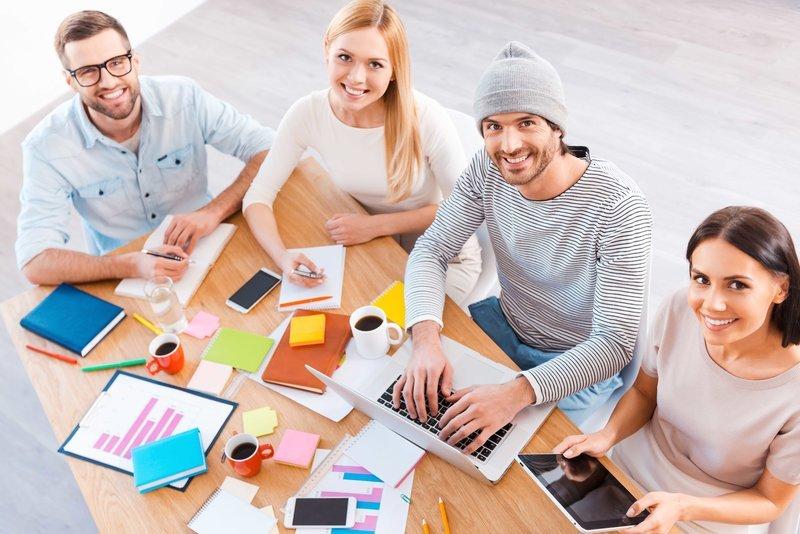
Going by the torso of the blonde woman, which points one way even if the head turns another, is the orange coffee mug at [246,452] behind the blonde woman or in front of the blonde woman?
in front

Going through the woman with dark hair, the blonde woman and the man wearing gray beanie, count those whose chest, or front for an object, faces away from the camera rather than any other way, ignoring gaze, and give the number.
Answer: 0

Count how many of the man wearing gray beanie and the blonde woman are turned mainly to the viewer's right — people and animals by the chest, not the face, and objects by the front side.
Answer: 0

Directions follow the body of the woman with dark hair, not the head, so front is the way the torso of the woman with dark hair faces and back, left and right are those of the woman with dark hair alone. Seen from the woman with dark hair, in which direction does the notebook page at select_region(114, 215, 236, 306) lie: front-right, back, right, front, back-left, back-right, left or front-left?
front-right

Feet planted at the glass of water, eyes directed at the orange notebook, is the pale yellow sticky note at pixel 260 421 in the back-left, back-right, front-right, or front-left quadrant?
front-right

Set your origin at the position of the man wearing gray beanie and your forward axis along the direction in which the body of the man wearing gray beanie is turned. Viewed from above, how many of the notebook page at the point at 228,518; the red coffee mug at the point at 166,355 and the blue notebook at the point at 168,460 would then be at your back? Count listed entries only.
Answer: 0

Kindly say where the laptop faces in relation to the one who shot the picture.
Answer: facing away from the viewer and to the right of the viewer

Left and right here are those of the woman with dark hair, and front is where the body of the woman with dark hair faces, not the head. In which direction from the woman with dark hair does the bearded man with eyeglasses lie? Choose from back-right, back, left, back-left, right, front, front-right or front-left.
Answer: front-right

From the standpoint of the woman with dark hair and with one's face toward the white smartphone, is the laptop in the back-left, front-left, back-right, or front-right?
front-right

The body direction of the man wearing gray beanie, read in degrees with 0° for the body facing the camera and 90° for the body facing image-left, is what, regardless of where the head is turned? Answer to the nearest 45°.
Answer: approximately 45°

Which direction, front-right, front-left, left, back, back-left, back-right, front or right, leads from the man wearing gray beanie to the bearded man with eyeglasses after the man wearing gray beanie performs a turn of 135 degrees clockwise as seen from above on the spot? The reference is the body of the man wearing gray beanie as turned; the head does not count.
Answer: left

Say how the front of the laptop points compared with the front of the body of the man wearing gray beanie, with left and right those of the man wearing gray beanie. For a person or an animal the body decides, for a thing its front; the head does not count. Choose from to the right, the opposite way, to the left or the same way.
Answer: the opposite way

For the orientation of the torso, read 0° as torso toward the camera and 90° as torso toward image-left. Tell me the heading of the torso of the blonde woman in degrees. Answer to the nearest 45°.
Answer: approximately 45°

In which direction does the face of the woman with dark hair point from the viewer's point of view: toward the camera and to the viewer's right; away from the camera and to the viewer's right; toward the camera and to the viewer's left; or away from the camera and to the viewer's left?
toward the camera and to the viewer's left

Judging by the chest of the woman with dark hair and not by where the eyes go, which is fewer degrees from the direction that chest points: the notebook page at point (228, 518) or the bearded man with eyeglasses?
the notebook page

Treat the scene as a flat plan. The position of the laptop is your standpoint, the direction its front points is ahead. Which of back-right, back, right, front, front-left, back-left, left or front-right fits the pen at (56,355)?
back-left

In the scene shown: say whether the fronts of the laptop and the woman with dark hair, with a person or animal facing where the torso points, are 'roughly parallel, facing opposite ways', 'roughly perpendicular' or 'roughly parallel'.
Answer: roughly parallel, facing opposite ways
